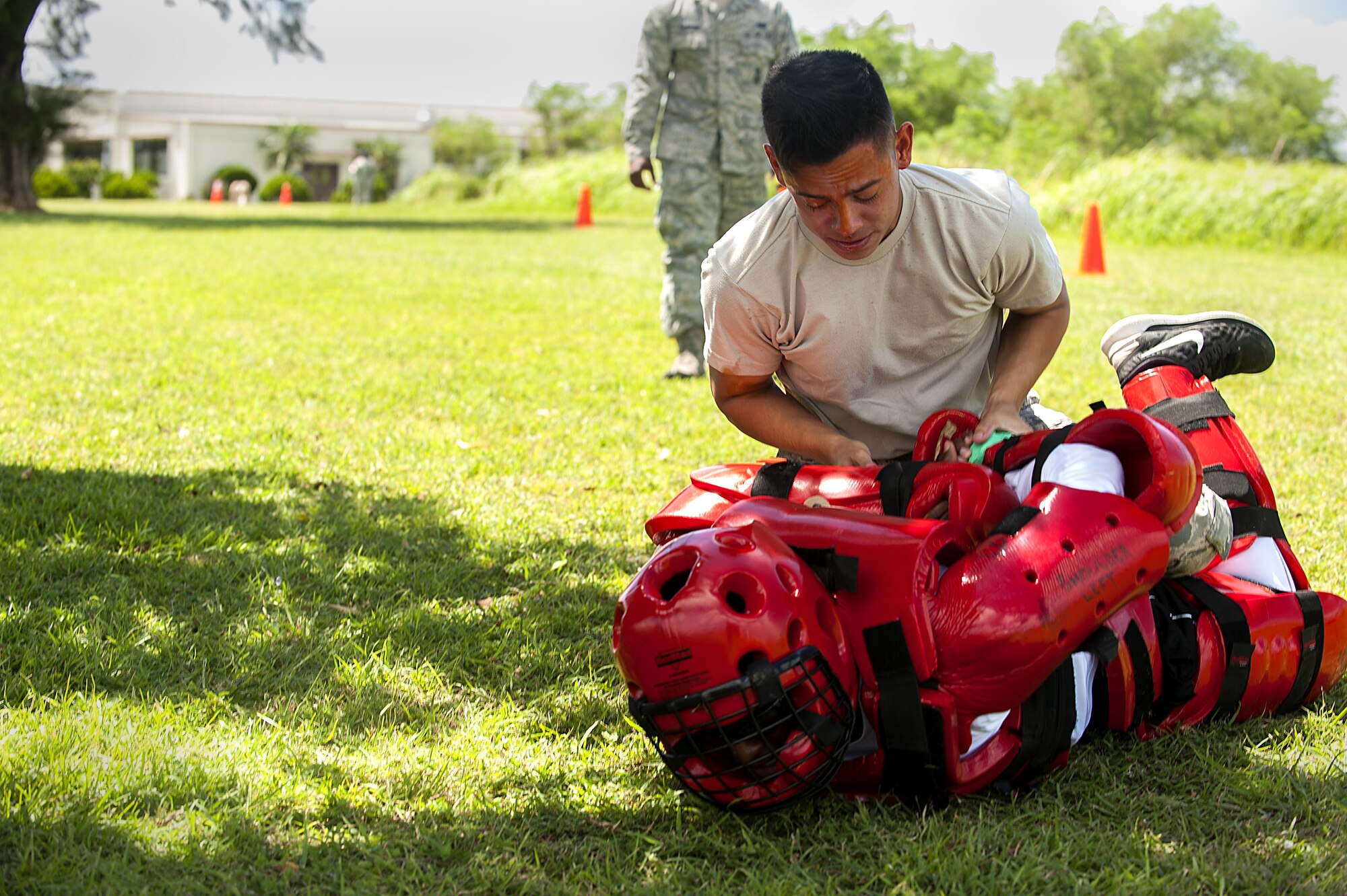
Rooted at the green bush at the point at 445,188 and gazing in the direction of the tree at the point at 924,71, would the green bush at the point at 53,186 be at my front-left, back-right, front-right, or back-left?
back-left

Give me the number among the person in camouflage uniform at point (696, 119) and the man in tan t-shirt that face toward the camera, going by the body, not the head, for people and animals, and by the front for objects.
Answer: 2

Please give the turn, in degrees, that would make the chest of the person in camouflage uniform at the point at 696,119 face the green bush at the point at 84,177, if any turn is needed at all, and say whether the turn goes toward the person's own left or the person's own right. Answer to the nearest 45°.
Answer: approximately 135° to the person's own right

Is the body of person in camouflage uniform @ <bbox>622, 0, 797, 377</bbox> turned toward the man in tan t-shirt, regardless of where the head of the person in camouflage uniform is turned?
yes

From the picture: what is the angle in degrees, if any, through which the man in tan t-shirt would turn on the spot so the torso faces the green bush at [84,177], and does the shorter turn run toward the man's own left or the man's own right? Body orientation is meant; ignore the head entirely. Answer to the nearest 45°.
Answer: approximately 135° to the man's own right

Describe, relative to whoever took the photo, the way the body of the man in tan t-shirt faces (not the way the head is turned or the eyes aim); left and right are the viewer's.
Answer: facing the viewer

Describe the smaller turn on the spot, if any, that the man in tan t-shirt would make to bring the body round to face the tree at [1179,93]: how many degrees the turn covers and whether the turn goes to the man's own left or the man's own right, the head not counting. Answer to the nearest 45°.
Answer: approximately 180°

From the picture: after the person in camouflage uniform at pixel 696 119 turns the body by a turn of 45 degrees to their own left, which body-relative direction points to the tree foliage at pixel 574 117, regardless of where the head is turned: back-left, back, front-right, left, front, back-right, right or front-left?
back-left

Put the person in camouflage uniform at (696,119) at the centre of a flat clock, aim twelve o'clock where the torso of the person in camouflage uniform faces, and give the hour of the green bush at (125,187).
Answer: The green bush is roughly at 5 o'clock from the person in camouflage uniform.
